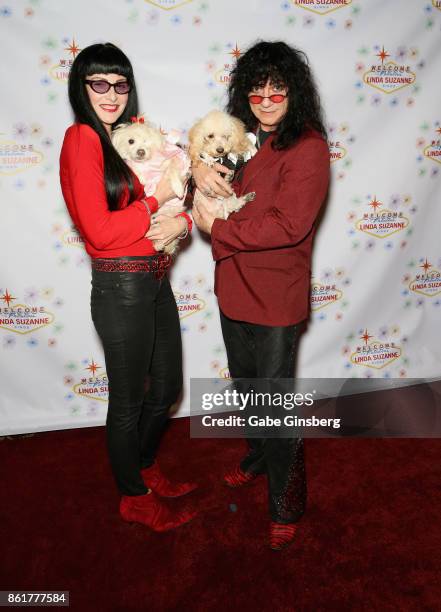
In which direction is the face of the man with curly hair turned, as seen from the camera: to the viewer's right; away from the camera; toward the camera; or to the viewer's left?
toward the camera

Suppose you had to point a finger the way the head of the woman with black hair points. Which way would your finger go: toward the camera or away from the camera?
toward the camera

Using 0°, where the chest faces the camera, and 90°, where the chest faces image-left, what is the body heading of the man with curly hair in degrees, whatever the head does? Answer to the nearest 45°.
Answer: approximately 45°
